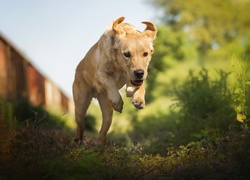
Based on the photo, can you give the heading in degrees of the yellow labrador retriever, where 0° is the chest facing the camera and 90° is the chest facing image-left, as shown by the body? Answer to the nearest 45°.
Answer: approximately 315°

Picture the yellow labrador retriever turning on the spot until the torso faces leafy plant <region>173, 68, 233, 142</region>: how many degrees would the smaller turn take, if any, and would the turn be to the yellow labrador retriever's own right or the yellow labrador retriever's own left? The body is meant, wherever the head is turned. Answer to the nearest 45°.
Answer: approximately 90° to the yellow labrador retriever's own left
